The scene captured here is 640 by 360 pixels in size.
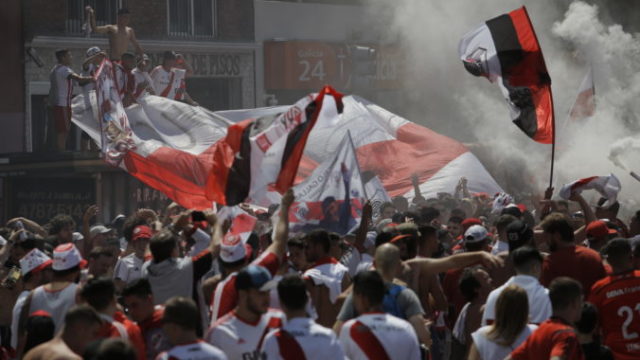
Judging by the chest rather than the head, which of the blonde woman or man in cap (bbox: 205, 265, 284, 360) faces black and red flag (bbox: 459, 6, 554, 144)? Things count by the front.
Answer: the blonde woman

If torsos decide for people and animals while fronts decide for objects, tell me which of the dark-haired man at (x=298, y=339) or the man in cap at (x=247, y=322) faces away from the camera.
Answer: the dark-haired man at (x=298, y=339)

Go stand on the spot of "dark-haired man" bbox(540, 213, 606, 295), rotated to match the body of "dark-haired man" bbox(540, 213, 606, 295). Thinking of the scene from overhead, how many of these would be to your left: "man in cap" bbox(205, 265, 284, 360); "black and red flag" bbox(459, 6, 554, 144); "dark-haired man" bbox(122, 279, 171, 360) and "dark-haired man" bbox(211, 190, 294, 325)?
3

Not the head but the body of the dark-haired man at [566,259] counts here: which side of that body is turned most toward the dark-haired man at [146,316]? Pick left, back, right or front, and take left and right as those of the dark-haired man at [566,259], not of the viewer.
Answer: left

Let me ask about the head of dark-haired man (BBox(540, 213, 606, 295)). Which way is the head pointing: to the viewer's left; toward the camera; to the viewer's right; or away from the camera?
away from the camera

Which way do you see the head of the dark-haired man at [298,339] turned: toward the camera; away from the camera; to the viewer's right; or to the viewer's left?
away from the camera

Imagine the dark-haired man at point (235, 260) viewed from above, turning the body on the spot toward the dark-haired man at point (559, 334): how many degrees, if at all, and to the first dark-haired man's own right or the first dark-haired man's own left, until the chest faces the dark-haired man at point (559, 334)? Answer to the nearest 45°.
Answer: approximately 135° to the first dark-haired man's own right

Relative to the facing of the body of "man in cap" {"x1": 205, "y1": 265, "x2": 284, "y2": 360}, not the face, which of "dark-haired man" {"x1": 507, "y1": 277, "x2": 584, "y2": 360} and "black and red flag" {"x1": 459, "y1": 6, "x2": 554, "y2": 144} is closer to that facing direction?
the dark-haired man

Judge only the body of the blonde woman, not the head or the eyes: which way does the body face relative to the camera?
away from the camera

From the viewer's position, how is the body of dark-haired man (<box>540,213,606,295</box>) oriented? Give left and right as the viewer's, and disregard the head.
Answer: facing away from the viewer and to the left of the viewer

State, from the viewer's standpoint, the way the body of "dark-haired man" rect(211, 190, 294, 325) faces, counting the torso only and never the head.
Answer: away from the camera

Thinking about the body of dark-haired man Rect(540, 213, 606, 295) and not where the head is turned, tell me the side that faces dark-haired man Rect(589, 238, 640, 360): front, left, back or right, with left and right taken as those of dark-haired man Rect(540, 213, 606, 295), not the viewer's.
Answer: back

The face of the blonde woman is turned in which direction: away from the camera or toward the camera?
away from the camera

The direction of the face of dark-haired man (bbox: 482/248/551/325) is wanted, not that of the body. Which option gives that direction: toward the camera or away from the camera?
away from the camera
